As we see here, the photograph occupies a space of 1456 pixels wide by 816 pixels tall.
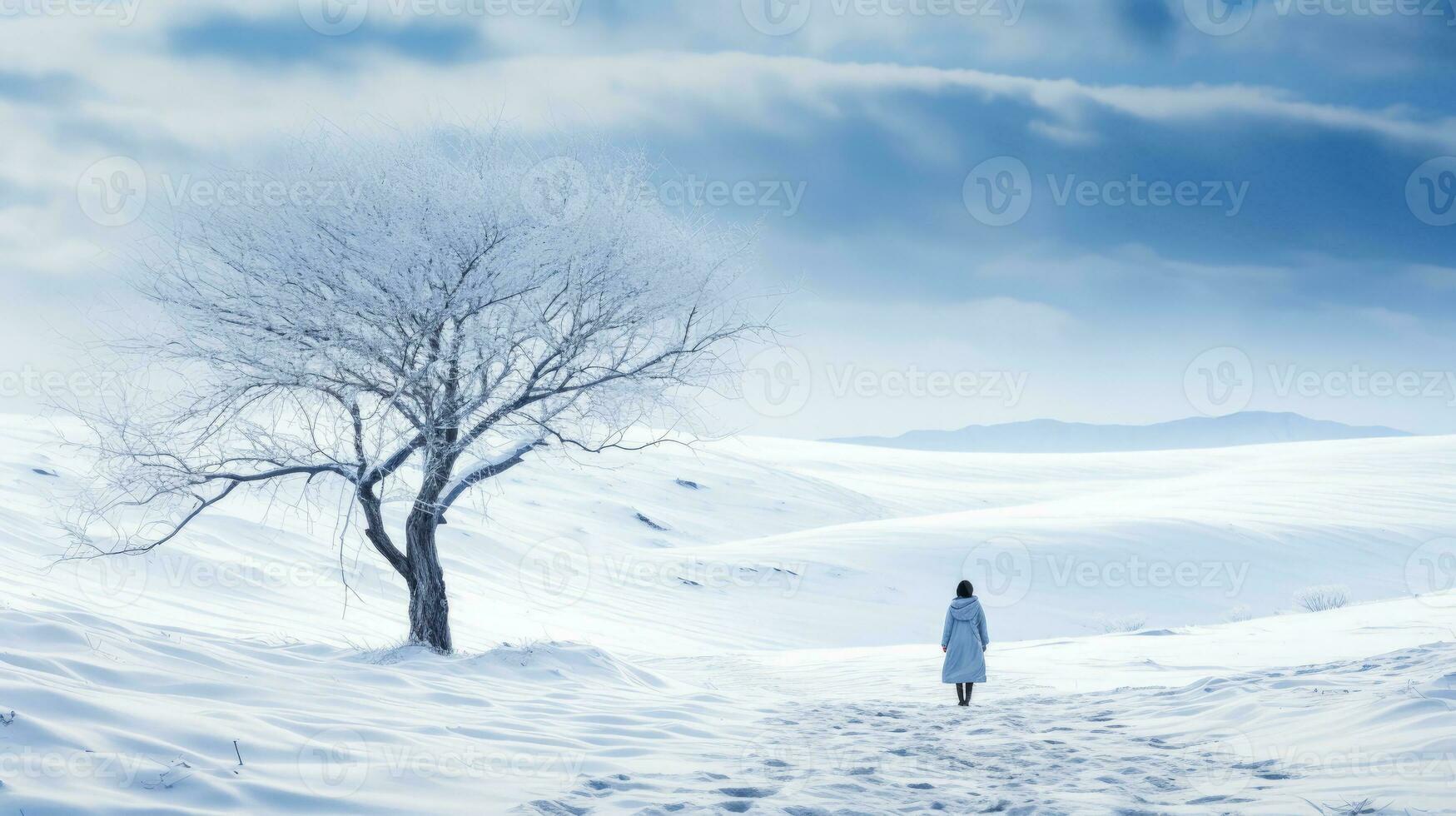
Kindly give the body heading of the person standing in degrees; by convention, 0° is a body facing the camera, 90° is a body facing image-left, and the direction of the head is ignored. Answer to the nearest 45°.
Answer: approximately 180°
